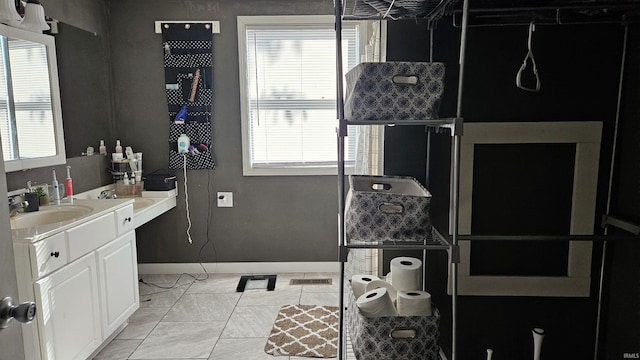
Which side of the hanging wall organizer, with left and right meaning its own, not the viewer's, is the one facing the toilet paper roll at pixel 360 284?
front

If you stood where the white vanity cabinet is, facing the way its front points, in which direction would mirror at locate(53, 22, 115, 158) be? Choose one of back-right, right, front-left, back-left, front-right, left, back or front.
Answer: back-left

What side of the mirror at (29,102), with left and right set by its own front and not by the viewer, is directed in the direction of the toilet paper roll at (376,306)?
front

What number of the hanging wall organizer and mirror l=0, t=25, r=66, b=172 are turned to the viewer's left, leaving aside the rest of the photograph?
0

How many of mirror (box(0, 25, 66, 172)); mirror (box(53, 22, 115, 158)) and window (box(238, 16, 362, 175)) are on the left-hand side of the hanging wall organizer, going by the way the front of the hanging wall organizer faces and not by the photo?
1

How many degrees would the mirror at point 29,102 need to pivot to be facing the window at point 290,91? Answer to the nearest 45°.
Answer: approximately 45° to its left

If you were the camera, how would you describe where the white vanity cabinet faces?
facing the viewer and to the right of the viewer

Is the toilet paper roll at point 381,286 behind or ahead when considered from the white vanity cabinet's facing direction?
ahead

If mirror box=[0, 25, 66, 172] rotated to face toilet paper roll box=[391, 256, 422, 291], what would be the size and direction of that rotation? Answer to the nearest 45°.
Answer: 0° — it already faces it

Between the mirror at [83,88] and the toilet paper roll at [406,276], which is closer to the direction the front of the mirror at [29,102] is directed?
the toilet paper roll

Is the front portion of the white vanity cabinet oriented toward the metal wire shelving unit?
yes

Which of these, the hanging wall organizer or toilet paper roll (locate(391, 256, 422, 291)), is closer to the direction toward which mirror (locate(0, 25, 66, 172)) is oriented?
the toilet paper roll

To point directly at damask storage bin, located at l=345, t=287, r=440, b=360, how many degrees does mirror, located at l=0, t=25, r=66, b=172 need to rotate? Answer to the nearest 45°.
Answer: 0° — it already faces it
